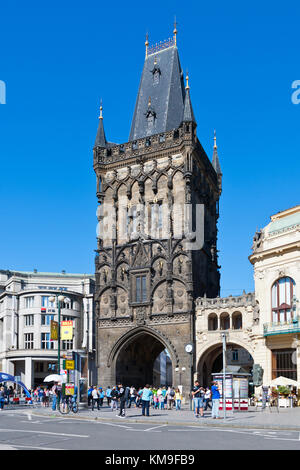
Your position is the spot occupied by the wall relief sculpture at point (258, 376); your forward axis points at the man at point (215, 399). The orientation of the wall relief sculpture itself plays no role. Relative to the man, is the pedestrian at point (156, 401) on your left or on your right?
right

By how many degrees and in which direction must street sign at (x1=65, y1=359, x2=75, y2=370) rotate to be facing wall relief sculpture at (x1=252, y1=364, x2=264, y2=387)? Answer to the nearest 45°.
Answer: approximately 135° to its left

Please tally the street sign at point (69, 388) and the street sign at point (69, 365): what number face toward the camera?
2

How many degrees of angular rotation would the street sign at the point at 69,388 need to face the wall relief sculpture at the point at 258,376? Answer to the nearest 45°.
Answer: approximately 135° to its left
